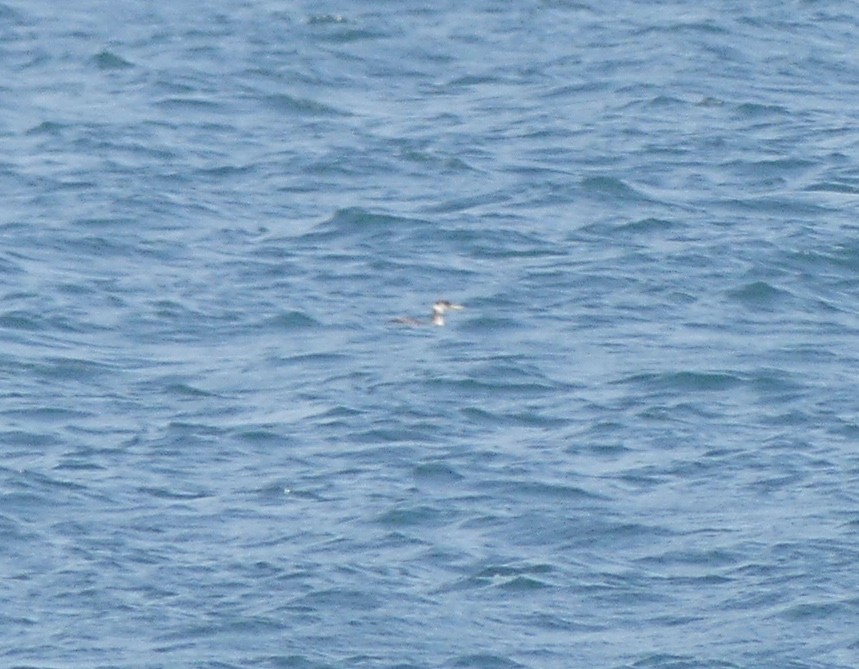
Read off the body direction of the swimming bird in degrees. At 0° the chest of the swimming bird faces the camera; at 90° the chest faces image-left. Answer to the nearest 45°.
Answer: approximately 270°
